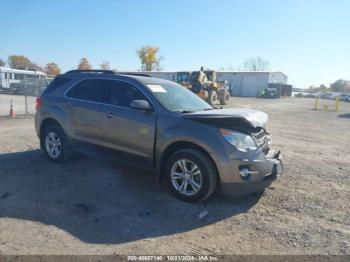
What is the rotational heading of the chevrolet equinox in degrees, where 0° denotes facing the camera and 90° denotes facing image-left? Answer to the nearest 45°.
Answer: approximately 315°

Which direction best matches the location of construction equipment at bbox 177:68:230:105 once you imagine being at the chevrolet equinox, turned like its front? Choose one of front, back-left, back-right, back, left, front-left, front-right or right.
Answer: back-left
